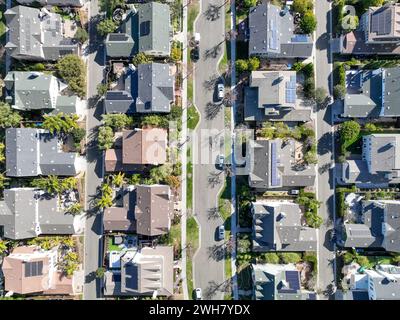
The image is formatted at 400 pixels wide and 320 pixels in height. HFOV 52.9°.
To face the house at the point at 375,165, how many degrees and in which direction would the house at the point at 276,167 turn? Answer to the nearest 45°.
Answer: approximately 180°

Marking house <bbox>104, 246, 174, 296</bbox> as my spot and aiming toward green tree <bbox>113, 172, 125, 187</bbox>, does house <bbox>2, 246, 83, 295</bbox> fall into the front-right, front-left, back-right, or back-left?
front-left

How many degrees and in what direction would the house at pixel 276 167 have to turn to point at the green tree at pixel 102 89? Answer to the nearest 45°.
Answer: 0° — it already faces it

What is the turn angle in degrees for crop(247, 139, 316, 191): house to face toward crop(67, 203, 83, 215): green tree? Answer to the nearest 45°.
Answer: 0° — it already faces it

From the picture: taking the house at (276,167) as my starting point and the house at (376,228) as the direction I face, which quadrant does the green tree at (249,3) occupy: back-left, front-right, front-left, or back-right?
back-left

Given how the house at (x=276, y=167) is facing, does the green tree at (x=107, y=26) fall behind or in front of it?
in front

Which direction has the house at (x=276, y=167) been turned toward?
to the viewer's left

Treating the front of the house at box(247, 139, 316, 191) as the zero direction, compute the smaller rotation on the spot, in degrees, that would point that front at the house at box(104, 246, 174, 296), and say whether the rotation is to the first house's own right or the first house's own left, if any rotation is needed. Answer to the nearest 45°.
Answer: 0° — it already faces it
